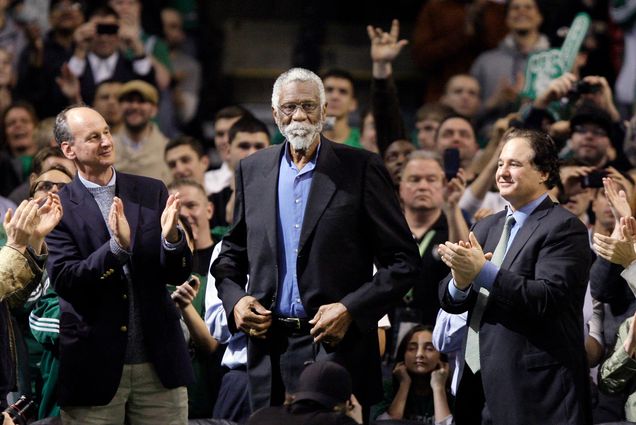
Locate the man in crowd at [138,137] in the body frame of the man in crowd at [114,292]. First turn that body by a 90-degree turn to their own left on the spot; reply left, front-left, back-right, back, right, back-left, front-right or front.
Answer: front-left

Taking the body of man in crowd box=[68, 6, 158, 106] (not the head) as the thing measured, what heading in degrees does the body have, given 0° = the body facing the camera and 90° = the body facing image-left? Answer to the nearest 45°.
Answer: approximately 0°

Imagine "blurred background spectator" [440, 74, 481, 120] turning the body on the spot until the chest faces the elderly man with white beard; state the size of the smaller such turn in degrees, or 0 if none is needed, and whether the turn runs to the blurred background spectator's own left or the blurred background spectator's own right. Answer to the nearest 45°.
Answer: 0° — they already face them

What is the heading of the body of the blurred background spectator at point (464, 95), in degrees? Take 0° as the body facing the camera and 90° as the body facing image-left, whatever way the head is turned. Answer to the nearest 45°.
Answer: approximately 0°

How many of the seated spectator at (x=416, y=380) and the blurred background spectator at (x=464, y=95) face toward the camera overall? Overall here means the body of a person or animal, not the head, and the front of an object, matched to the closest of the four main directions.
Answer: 2

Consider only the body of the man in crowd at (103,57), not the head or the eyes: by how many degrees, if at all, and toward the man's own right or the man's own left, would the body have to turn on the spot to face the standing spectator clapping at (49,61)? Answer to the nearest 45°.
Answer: approximately 135° to the man's own right

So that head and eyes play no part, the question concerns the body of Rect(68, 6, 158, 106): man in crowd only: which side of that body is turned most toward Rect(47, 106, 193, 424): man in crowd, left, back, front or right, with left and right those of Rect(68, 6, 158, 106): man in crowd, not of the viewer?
front
